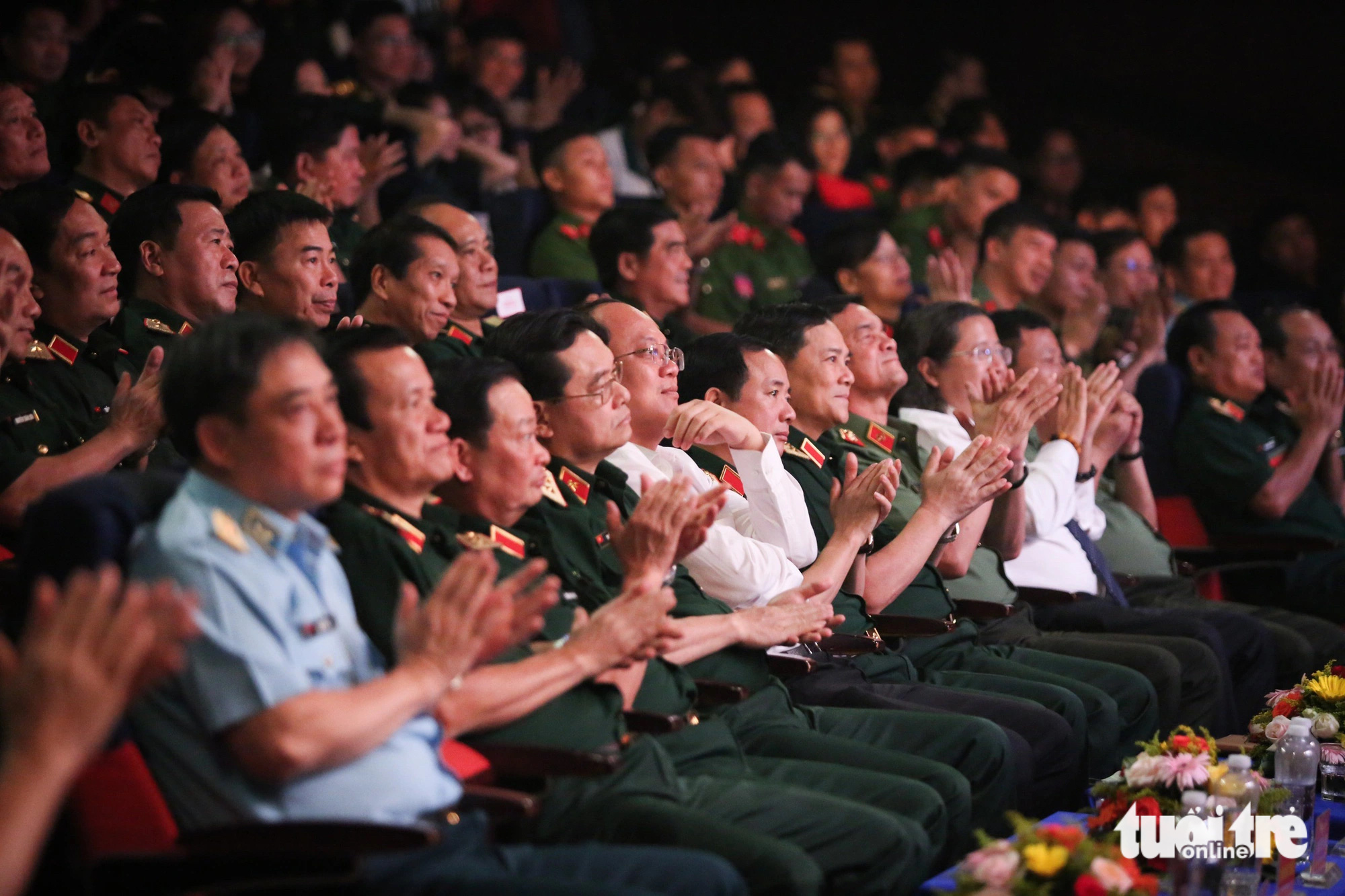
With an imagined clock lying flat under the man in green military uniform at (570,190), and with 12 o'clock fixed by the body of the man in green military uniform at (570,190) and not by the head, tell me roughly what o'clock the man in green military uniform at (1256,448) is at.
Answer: the man in green military uniform at (1256,448) is roughly at 11 o'clock from the man in green military uniform at (570,190).

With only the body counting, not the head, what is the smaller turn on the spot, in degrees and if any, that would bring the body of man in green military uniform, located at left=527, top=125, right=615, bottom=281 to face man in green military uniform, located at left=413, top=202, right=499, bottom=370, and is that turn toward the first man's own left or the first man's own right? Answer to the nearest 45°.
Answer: approximately 45° to the first man's own right

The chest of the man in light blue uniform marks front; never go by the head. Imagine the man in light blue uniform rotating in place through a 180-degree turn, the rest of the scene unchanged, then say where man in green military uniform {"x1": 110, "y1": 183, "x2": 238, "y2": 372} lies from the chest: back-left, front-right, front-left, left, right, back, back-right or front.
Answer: front-right

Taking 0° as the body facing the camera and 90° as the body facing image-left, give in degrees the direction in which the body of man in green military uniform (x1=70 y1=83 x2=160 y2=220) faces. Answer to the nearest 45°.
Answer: approximately 315°

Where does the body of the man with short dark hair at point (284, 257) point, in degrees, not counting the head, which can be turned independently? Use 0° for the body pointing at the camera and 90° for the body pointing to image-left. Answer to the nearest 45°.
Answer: approximately 315°

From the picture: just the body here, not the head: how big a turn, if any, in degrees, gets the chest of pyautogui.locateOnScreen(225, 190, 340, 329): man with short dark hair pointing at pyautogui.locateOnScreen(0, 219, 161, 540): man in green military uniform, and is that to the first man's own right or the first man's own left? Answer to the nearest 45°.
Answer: approximately 90° to the first man's own right

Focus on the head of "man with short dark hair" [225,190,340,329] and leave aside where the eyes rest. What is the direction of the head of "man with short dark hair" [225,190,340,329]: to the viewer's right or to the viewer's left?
to the viewer's right

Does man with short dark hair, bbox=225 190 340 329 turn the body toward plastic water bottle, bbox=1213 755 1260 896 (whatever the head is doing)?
yes

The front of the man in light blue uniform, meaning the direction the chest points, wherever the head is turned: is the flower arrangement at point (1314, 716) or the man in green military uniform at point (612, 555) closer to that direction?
the flower arrangement

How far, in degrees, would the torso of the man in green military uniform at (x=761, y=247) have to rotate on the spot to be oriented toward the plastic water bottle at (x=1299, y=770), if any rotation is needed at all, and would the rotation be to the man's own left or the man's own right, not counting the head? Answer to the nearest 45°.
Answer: approximately 45° to the man's own right

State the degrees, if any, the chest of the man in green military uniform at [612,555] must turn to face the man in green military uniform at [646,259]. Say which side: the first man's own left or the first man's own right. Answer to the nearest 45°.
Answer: approximately 135° to the first man's own left

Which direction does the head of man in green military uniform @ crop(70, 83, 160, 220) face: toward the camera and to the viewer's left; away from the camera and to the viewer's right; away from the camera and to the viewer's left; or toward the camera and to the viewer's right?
toward the camera and to the viewer's right
